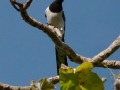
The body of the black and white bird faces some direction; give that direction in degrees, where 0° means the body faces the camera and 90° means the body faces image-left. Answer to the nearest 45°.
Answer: approximately 0°
